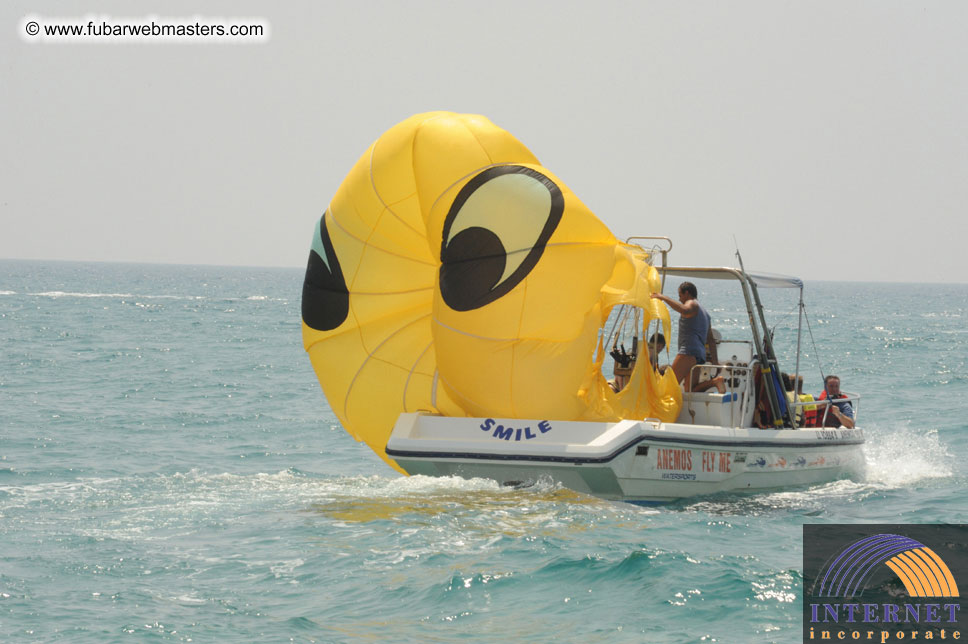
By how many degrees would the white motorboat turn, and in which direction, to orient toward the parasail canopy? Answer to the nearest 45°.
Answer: approximately 135° to its left

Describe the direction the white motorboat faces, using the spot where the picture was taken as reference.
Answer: facing away from the viewer and to the right of the viewer
